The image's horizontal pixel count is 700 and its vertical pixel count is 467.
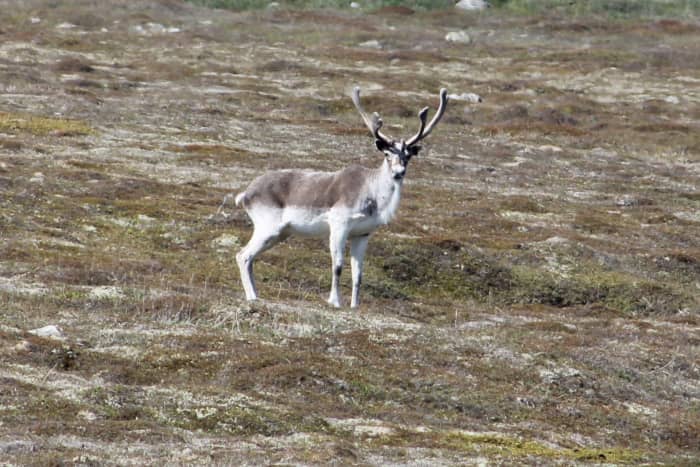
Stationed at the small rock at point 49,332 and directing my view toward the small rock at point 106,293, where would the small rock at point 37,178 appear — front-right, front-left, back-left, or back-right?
front-left

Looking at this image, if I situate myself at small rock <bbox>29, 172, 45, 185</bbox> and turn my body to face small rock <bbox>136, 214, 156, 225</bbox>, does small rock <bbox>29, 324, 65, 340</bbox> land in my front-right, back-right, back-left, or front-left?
front-right

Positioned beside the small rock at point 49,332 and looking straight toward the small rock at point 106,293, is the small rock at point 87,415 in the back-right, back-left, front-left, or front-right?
back-right

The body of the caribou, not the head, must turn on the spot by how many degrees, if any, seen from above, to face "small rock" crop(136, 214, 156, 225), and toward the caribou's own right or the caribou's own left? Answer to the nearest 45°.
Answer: approximately 135° to the caribou's own left

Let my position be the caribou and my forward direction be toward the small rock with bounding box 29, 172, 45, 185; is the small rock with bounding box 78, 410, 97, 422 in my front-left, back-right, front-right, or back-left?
back-left

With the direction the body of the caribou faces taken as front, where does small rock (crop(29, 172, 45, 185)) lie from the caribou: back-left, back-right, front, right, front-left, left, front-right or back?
back-left

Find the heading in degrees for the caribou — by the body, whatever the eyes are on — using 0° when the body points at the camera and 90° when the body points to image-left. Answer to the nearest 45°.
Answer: approximately 270°
